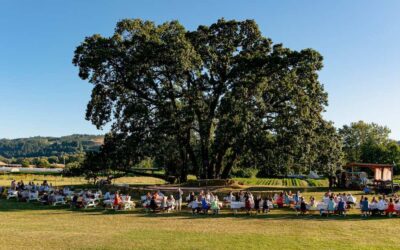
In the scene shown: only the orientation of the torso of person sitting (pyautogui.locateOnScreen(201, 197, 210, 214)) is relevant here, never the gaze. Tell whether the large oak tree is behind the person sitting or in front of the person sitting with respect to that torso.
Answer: in front

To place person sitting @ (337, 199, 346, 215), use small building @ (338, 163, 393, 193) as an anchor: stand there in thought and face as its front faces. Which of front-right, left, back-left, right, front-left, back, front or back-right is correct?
front

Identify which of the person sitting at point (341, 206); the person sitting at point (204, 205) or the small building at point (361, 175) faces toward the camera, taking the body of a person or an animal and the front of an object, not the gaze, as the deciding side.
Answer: the small building

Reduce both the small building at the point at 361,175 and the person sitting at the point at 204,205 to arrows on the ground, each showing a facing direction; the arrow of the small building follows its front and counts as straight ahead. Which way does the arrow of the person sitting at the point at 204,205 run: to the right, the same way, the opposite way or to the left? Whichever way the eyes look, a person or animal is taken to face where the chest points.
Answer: the opposite way

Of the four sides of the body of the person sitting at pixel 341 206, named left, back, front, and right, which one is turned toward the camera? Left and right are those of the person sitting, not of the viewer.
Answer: back

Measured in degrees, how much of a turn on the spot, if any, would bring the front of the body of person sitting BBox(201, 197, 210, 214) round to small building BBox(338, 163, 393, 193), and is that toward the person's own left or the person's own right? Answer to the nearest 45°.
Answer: approximately 45° to the person's own right

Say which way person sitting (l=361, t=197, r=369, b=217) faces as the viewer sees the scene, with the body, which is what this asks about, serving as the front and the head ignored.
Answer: away from the camera

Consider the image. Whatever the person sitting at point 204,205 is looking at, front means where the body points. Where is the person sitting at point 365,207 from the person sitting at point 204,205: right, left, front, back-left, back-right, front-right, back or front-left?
right

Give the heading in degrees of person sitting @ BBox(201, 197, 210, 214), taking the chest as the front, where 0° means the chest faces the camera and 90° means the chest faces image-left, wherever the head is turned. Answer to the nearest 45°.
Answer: approximately 180°

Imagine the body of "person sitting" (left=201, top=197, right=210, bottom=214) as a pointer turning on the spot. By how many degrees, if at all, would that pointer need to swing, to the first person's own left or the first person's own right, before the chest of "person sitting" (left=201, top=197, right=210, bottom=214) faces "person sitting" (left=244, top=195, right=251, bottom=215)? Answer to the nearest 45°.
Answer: approximately 90° to the first person's own right

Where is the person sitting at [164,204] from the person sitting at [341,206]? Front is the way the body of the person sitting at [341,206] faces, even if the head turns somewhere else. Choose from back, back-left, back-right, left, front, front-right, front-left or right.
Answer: left

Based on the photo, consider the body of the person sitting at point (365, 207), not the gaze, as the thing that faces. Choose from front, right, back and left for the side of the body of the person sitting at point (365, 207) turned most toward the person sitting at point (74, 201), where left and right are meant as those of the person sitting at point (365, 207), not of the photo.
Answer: left

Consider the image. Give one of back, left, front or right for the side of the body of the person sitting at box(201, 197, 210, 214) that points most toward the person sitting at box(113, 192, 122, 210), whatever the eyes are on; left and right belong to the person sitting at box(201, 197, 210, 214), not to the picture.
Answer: left

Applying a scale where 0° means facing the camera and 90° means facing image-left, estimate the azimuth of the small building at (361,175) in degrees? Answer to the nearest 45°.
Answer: approximately 0°

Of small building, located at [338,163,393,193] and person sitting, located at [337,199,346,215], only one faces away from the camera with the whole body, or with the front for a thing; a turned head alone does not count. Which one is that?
the person sitting
